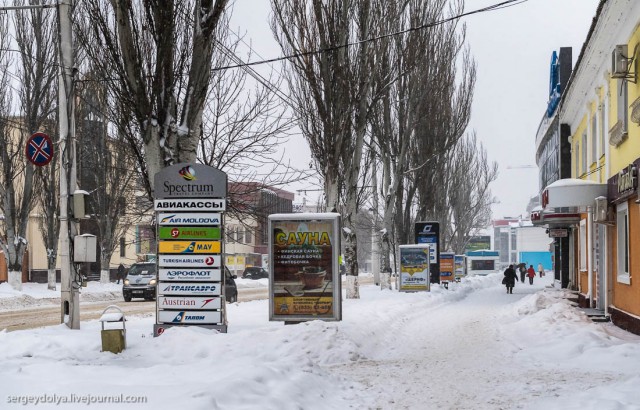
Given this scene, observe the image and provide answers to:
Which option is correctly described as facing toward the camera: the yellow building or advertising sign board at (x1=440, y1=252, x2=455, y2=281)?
the advertising sign board

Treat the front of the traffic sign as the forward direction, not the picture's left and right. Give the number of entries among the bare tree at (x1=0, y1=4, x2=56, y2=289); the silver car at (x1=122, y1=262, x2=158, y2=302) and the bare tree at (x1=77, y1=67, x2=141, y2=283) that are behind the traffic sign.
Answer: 3

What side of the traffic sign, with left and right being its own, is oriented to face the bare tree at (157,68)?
left

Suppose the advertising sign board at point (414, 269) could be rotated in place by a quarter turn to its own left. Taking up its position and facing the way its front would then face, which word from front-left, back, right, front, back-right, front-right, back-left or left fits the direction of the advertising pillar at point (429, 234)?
left

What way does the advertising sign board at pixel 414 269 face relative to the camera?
toward the camera

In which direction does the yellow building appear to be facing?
to the viewer's left

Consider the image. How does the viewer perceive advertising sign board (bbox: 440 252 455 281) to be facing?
facing the viewer

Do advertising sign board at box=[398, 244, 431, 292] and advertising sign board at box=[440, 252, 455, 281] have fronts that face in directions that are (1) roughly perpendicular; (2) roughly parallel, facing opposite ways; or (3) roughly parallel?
roughly parallel

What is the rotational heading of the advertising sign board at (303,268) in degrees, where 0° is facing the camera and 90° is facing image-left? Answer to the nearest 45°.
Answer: approximately 0°

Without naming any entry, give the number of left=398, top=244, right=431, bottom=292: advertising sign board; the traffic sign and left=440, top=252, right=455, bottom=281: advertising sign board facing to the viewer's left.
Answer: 0

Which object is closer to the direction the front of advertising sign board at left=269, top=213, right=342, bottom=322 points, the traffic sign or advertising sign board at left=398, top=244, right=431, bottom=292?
the traffic sign

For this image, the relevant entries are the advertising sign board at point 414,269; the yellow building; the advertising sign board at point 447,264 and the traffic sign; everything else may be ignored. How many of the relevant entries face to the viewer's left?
1

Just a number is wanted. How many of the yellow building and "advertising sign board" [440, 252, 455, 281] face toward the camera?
1

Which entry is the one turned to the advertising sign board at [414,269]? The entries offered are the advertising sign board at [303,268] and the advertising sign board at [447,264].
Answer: the advertising sign board at [447,264]

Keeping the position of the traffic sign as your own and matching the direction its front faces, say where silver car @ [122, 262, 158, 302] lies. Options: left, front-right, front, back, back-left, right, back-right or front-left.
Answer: back

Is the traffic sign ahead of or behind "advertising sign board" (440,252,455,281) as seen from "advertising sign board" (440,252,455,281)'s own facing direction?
ahead

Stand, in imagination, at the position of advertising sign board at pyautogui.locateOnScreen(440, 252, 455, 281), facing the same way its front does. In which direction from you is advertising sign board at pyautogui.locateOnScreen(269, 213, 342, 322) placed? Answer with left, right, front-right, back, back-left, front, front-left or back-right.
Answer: front

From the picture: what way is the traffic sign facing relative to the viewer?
toward the camera

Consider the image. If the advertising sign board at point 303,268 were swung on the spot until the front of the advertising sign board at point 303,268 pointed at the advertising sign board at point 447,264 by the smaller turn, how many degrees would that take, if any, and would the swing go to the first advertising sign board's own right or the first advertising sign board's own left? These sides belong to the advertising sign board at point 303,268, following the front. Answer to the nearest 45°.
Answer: approximately 180°
